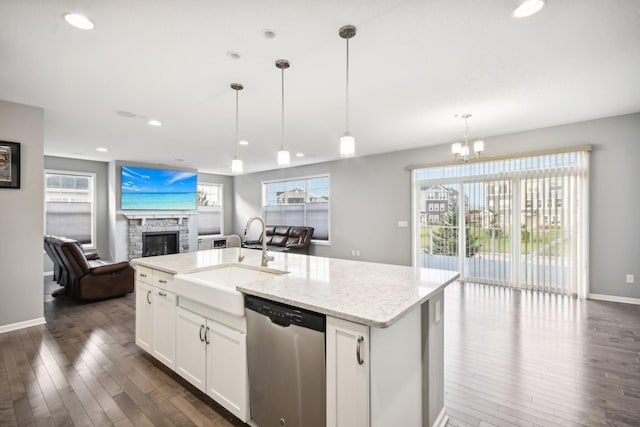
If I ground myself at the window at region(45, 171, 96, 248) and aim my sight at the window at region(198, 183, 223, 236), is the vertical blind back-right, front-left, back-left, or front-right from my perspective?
front-right

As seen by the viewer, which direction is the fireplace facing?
toward the camera

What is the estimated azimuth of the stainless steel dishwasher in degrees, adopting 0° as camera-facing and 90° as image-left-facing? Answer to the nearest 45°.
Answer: approximately 45°

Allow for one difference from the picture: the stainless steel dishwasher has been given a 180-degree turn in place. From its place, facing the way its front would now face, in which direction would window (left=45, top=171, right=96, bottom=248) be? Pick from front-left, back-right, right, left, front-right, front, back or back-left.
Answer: left

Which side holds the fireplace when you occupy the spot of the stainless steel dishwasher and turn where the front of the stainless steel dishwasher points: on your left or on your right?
on your right

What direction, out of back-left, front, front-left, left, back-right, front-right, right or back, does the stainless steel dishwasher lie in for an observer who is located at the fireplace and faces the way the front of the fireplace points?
front

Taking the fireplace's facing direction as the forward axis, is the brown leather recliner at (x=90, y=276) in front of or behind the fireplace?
in front

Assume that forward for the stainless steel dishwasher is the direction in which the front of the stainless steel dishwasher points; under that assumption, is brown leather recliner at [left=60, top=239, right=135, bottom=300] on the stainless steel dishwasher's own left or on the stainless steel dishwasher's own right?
on the stainless steel dishwasher's own right

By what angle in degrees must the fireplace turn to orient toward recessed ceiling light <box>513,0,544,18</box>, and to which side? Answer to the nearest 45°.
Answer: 0° — it already faces it

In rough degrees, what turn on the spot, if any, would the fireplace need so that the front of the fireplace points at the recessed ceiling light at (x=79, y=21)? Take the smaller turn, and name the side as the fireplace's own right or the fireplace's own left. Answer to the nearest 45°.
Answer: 0° — it already faces it

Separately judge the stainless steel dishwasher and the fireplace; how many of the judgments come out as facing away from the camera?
0

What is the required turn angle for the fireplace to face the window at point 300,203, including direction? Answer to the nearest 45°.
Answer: approximately 45° to its left

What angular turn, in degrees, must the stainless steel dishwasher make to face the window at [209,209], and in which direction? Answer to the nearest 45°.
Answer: approximately 135° to its right
